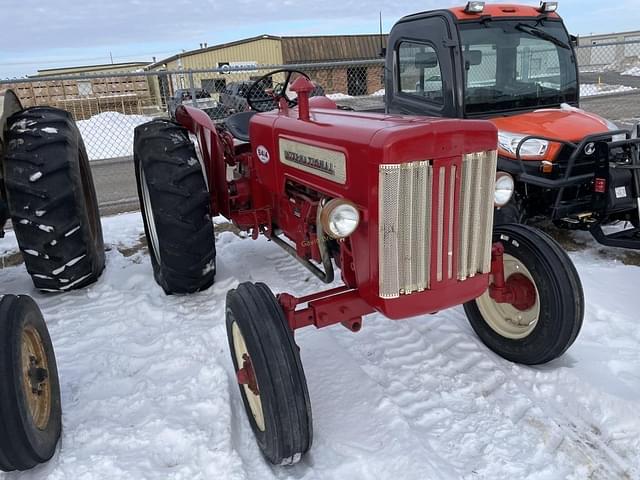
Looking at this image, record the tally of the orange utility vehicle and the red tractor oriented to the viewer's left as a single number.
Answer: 0

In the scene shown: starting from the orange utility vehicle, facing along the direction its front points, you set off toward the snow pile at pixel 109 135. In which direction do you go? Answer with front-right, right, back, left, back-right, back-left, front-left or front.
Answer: back

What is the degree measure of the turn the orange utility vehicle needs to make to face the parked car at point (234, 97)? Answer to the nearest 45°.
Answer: approximately 180°

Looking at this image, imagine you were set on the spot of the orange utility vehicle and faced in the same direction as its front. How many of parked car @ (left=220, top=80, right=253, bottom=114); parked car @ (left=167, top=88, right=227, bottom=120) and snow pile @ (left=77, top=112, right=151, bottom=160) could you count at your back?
3

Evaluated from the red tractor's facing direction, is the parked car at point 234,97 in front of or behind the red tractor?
behind

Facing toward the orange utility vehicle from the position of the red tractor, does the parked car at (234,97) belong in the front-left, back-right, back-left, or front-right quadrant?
front-left

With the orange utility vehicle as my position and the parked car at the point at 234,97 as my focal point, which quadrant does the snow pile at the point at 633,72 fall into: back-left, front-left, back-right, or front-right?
front-right

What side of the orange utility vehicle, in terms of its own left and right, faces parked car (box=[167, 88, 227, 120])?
back

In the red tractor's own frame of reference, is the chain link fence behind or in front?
behind

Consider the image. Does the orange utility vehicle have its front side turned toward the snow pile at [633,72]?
no

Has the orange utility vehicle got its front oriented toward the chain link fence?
no

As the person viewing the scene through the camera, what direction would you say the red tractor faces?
facing the viewer and to the right of the viewer

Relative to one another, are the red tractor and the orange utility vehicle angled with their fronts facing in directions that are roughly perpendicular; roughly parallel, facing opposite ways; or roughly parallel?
roughly parallel

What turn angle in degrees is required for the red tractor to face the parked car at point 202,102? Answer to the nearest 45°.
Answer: approximately 135° to its left

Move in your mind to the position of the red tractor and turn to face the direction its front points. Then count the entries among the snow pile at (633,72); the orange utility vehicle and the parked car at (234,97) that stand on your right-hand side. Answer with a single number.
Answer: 0

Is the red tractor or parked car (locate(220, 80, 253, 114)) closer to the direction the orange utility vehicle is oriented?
the red tractor
